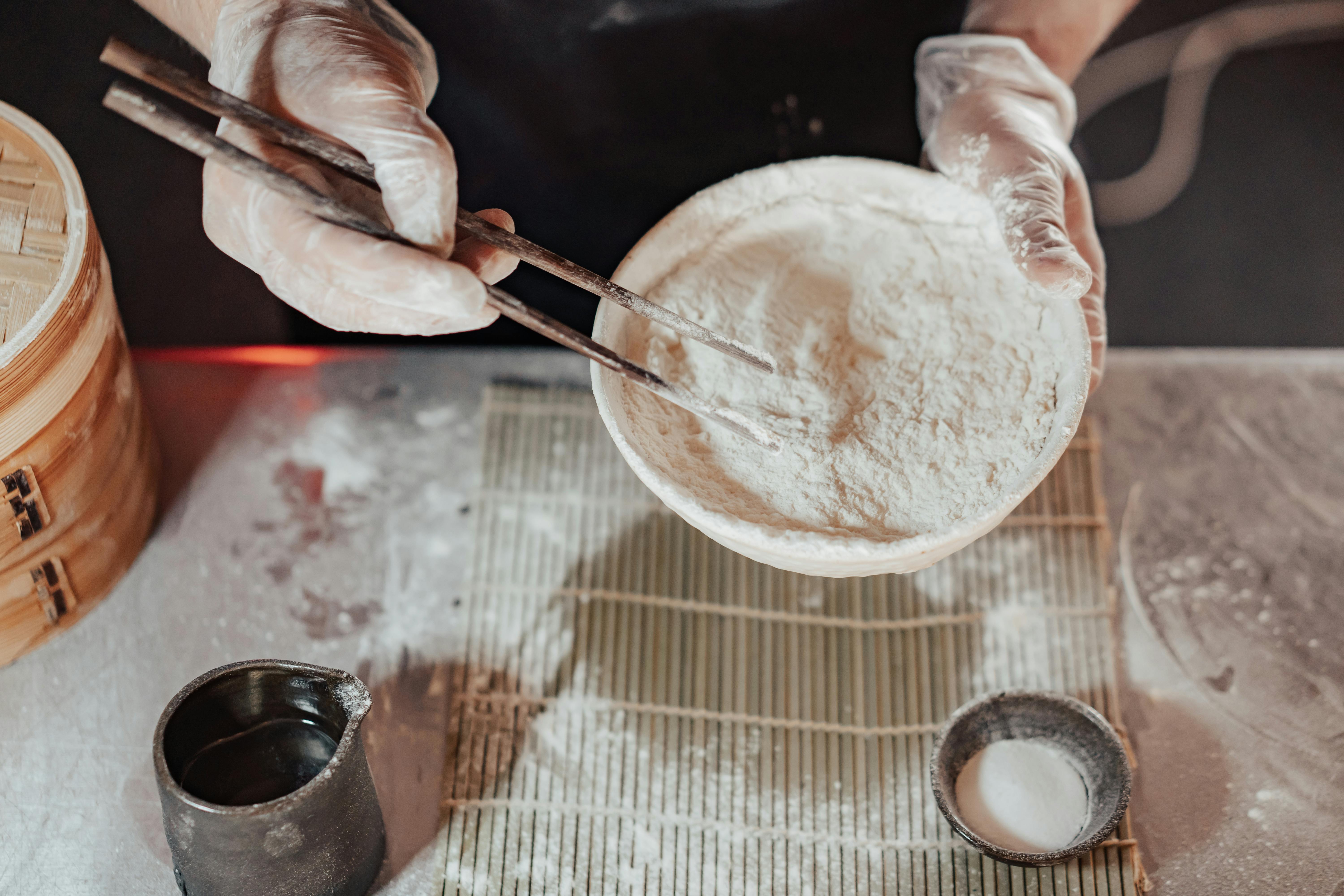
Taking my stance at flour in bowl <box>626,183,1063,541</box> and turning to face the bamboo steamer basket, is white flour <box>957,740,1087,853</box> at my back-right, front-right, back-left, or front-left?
back-left

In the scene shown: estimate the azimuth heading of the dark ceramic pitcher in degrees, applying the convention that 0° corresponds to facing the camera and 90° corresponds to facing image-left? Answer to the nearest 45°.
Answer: approximately 225°
